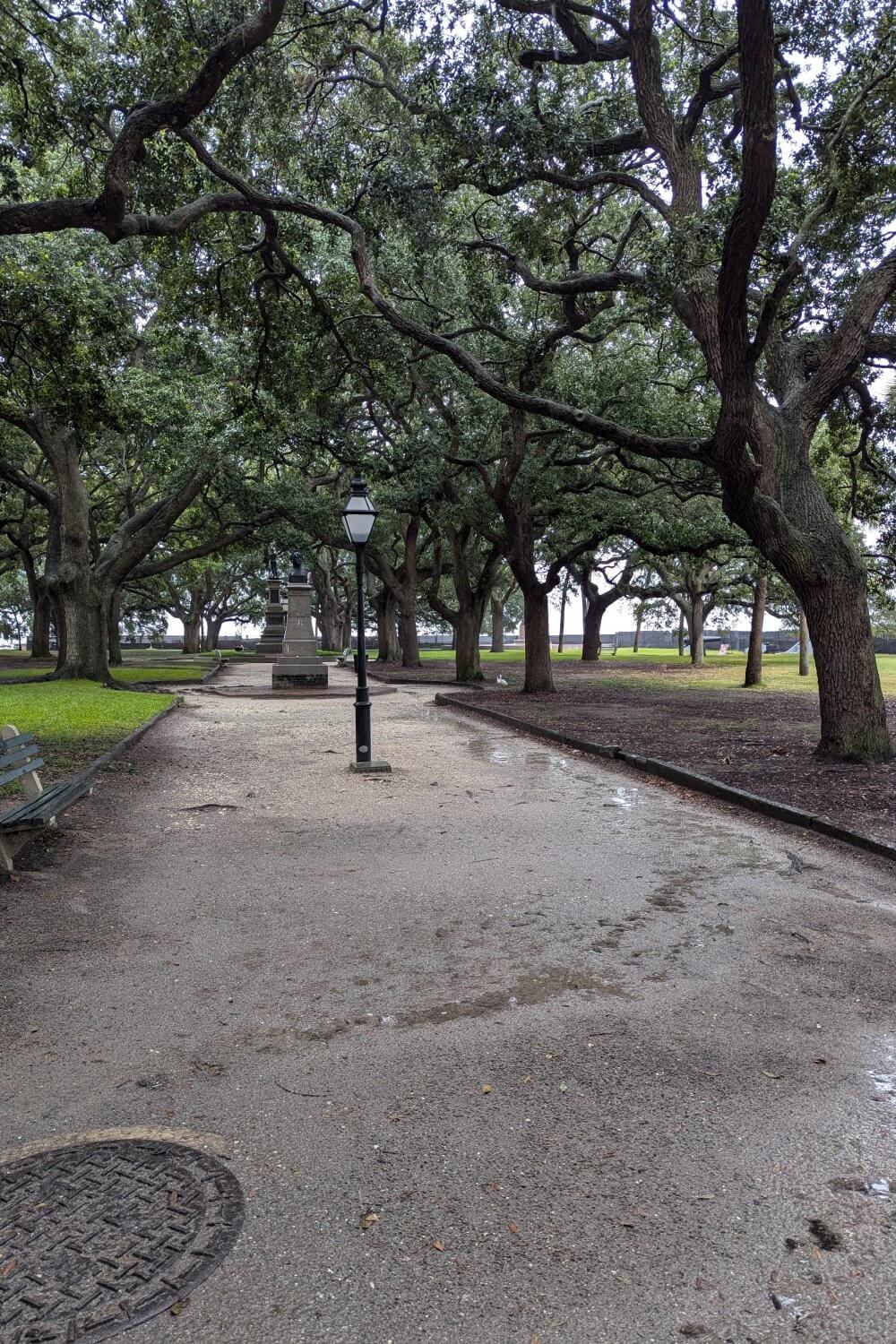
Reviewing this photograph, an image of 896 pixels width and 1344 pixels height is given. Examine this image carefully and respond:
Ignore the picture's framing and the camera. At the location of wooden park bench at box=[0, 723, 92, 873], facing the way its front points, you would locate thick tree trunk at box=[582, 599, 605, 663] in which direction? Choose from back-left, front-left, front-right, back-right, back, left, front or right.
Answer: left

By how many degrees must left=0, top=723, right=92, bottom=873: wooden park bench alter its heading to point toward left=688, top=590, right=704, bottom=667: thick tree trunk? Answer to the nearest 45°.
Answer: approximately 90° to its left

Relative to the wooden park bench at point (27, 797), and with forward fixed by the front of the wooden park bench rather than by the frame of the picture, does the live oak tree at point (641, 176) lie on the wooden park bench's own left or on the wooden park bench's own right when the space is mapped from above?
on the wooden park bench's own left

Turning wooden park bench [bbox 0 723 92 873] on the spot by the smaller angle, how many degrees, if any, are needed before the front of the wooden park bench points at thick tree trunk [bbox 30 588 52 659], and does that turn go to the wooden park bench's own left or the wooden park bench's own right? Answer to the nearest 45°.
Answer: approximately 135° to the wooden park bench's own left

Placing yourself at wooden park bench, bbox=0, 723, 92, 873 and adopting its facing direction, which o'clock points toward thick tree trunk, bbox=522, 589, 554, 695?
The thick tree trunk is roughly at 9 o'clock from the wooden park bench.

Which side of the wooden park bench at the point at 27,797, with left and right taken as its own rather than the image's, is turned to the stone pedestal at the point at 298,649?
left

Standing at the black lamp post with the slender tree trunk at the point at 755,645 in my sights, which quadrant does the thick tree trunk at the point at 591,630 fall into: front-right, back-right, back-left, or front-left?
front-left

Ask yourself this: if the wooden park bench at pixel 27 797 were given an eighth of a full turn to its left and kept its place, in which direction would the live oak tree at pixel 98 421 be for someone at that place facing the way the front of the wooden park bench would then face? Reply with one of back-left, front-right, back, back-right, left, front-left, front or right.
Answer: left

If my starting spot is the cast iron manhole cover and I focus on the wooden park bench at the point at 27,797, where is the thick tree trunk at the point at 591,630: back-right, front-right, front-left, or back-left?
front-right

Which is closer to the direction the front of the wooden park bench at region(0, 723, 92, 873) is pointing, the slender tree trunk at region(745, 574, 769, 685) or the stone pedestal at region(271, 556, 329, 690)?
the slender tree trunk

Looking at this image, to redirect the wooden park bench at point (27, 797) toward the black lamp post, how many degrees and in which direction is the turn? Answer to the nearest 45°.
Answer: approximately 90° to its left

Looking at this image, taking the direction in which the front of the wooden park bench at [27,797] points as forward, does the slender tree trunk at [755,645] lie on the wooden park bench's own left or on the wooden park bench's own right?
on the wooden park bench's own left

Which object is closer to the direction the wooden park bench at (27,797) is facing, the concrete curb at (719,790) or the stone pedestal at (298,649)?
the concrete curb

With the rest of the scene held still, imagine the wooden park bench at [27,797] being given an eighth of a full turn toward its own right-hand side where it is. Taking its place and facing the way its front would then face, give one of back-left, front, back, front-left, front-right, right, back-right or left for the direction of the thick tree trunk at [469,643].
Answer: back-left

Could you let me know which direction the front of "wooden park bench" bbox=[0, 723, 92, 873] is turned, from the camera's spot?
facing the viewer and to the right of the viewer

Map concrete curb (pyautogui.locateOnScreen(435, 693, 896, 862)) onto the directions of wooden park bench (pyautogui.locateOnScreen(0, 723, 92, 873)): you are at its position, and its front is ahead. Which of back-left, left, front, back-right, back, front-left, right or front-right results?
front-left
